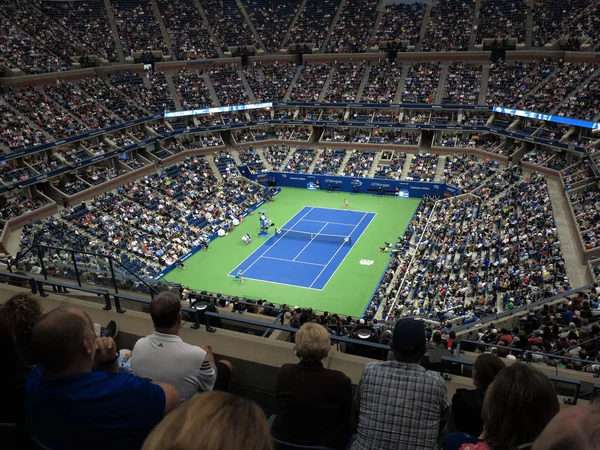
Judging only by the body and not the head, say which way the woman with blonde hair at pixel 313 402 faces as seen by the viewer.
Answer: away from the camera

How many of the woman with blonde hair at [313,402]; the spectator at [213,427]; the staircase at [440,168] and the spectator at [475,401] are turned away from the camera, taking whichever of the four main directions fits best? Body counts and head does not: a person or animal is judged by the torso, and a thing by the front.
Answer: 3

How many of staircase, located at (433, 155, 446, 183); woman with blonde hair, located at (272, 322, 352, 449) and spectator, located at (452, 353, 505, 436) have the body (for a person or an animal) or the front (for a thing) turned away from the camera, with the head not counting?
2

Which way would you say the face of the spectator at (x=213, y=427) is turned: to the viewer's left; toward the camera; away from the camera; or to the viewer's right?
away from the camera

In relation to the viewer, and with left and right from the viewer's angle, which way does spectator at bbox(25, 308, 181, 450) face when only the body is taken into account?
facing away from the viewer and to the right of the viewer

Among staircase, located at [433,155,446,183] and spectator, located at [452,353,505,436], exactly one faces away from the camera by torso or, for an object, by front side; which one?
the spectator

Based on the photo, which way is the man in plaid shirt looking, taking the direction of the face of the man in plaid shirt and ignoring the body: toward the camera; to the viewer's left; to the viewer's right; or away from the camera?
away from the camera

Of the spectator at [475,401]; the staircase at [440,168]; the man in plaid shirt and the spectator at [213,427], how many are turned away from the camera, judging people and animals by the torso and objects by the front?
3

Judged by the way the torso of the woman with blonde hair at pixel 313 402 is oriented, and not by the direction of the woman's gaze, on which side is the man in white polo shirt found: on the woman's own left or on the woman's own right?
on the woman's own left

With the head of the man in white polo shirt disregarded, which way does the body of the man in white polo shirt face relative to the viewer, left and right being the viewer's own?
facing away from the viewer and to the right of the viewer

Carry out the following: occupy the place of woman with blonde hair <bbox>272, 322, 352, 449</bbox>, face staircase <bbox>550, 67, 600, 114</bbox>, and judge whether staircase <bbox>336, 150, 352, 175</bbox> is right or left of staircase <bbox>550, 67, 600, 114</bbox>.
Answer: left

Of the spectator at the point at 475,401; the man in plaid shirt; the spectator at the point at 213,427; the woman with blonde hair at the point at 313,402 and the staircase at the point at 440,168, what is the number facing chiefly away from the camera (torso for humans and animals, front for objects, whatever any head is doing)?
4

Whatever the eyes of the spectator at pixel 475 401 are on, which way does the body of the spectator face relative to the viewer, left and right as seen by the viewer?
facing away from the viewer
